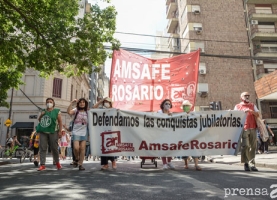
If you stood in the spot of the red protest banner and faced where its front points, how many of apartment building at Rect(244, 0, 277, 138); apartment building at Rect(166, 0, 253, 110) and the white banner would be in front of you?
1

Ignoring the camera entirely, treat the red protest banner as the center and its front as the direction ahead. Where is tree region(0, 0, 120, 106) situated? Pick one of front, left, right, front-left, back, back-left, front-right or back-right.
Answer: right

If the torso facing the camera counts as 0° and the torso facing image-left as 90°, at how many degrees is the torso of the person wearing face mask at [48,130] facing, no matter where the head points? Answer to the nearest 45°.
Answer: approximately 0°

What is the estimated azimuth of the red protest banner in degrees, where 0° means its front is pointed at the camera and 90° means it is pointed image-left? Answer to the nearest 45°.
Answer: approximately 0°

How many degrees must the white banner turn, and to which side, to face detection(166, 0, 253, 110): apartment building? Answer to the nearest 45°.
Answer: approximately 180°

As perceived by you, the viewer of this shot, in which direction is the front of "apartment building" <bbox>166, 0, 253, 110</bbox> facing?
facing to the left of the viewer

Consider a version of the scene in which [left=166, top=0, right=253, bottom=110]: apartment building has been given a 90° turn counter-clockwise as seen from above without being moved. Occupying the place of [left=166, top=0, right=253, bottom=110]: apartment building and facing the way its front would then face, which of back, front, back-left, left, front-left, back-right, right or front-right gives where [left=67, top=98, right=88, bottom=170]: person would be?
front

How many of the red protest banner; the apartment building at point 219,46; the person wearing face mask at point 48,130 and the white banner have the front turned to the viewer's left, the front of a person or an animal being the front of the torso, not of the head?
1
